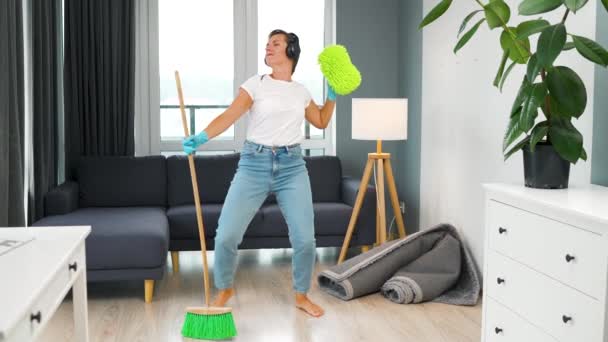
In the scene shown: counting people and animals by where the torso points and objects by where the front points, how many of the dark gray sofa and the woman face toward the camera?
2

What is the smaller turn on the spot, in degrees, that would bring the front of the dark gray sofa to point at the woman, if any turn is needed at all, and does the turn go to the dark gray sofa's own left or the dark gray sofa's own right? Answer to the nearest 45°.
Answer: approximately 45° to the dark gray sofa's own left

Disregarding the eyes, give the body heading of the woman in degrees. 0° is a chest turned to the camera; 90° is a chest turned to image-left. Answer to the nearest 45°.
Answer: approximately 0°

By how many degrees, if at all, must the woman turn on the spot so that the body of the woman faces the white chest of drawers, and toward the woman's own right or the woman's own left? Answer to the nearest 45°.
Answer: approximately 45° to the woman's own left

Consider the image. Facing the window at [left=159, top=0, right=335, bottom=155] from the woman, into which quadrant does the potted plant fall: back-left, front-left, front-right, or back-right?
back-right

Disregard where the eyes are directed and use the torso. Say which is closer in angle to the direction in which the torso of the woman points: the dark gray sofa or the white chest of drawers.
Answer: the white chest of drawers

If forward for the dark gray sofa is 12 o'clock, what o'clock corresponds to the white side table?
The white side table is roughly at 12 o'clock from the dark gray sofa.

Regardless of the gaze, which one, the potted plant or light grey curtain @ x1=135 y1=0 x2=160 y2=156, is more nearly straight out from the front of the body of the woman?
the potted plant

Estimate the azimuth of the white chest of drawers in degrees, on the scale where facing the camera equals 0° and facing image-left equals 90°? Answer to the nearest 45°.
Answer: approximately 45°

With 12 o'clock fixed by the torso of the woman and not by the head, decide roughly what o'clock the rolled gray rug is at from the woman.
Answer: The rolled gray rug is roughly at 8 o'clock from the woman.

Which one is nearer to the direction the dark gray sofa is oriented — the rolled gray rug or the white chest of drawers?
the white chest of drawers

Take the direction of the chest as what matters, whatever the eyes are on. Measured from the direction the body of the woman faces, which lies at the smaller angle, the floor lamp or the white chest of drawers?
the white chest of drawers
